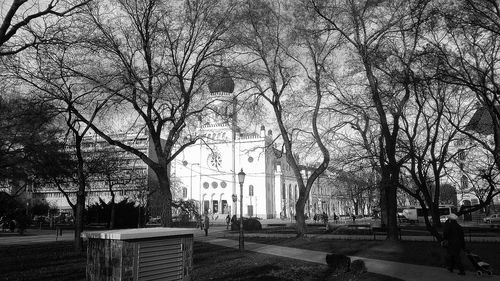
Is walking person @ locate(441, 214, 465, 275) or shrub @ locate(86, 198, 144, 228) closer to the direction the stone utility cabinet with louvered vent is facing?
the walking person

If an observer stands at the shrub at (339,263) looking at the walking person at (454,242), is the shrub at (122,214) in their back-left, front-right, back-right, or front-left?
back-left

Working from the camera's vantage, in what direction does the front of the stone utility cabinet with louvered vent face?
facing the viewer and to the right of the viewer

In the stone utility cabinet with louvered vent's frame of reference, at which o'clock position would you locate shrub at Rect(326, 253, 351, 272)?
The shrub is roughly at 9 o'clock from the stone utility cabinet with louvered vent.

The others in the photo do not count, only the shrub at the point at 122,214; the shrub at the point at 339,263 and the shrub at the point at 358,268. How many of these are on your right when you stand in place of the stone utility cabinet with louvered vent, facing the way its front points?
0

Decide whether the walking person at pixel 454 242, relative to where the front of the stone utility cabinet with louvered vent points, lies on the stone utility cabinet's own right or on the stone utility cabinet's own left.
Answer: on the stone utility cabinet's own left

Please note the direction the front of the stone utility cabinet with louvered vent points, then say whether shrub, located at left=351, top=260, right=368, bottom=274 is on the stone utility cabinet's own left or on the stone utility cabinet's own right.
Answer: on the stone utility cabinet's own left

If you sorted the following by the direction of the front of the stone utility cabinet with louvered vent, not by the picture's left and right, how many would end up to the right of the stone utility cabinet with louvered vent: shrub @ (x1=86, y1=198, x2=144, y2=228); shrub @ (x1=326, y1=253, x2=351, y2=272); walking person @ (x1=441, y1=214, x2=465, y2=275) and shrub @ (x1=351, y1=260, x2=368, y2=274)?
0

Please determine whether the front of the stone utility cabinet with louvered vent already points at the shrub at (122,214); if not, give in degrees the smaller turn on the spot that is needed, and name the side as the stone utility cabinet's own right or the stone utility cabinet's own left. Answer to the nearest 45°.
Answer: approximately 135° to the stone utility cabinet's own left

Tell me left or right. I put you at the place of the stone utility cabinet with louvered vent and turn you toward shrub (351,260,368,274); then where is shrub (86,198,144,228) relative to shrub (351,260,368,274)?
left
